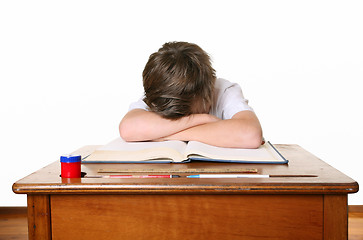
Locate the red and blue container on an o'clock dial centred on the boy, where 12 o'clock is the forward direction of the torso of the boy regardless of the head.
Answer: The red and blue container is roughly at 1 o'clock from the boy.

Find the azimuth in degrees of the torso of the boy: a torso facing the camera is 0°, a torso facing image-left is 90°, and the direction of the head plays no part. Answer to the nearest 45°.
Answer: approximately 0°

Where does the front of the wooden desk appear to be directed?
away from the camera

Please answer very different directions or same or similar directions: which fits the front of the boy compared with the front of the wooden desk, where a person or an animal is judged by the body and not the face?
very different directions

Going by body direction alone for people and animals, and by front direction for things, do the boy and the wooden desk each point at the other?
yes

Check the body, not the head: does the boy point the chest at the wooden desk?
yes

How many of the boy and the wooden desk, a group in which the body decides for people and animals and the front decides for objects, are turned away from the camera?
1

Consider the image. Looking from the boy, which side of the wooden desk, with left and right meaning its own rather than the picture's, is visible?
front

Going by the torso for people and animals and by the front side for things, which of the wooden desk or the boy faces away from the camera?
the wooden desk
